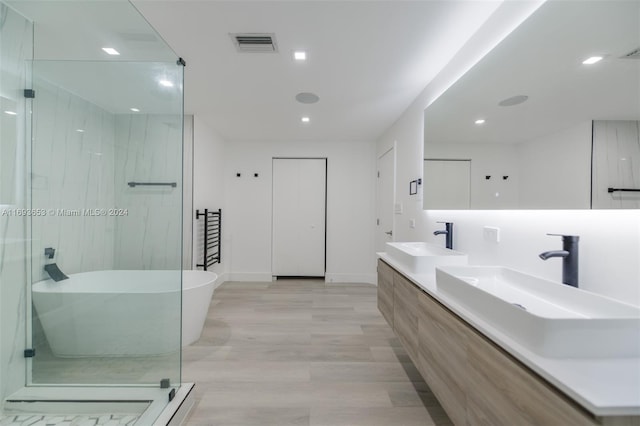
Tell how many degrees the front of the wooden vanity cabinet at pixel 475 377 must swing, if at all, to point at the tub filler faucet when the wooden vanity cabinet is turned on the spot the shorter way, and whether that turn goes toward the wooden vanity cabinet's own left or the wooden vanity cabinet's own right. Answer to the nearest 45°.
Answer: approximately 45° to the wooden vanity cabinet's own right

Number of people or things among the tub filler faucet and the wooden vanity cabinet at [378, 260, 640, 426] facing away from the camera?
0

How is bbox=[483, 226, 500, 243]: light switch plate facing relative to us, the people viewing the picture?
facing the viewer and to the left of the viewer

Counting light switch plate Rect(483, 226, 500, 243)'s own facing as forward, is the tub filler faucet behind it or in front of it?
in front

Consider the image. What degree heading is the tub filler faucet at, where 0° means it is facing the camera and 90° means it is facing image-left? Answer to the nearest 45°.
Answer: approximately 315°

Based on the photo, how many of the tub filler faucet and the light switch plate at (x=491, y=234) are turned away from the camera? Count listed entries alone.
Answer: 0
